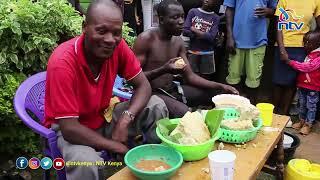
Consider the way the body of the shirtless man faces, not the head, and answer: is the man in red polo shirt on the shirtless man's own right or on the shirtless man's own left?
on the shirtless man's own right

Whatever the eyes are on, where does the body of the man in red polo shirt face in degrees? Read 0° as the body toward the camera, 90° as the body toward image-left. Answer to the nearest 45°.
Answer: approximately 315°

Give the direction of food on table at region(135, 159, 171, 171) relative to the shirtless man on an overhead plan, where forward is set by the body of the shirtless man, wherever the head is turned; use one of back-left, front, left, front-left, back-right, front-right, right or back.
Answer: front-right

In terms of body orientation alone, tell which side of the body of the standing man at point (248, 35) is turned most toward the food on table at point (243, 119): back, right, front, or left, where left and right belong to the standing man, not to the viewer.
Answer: front

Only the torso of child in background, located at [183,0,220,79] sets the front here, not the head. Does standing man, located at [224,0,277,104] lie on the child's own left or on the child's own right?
on the child's own left

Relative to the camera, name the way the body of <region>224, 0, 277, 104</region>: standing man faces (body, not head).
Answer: toward the camera

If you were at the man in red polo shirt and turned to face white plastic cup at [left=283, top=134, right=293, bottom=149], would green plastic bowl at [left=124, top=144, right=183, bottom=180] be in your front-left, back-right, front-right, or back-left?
front-right

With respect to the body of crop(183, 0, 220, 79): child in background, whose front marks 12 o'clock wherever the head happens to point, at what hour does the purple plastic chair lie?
The purple plastic chair is roughly at 1 o'clock from the child in background.

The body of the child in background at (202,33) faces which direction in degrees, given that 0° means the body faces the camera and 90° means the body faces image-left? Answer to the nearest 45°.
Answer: approximately 0°

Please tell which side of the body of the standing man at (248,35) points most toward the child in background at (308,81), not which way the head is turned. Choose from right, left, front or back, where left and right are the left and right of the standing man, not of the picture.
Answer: left

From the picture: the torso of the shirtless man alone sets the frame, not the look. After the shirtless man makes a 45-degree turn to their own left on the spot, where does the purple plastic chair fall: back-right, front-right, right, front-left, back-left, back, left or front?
back-right

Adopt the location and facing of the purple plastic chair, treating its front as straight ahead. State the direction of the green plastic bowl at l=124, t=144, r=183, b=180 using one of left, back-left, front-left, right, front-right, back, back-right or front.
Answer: front

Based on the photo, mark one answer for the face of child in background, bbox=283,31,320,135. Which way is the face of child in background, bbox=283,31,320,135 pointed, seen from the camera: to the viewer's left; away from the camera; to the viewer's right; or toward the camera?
to the viewer's left

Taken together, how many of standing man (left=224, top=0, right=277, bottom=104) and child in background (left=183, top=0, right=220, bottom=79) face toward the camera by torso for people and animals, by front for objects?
2

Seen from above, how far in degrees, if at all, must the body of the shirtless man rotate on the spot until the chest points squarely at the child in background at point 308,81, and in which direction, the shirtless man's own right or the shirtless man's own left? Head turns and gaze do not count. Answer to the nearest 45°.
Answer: approximately 90° to the shirtless man's own left

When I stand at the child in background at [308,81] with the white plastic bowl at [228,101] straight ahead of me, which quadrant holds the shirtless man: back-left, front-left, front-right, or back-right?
front-right

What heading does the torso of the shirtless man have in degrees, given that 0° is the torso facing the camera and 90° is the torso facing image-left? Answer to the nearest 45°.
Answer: approximately 315°

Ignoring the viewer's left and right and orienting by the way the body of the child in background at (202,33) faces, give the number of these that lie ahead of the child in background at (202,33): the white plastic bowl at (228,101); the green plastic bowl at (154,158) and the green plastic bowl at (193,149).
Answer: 3

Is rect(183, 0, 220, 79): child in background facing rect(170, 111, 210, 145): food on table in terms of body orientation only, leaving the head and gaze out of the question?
yes
